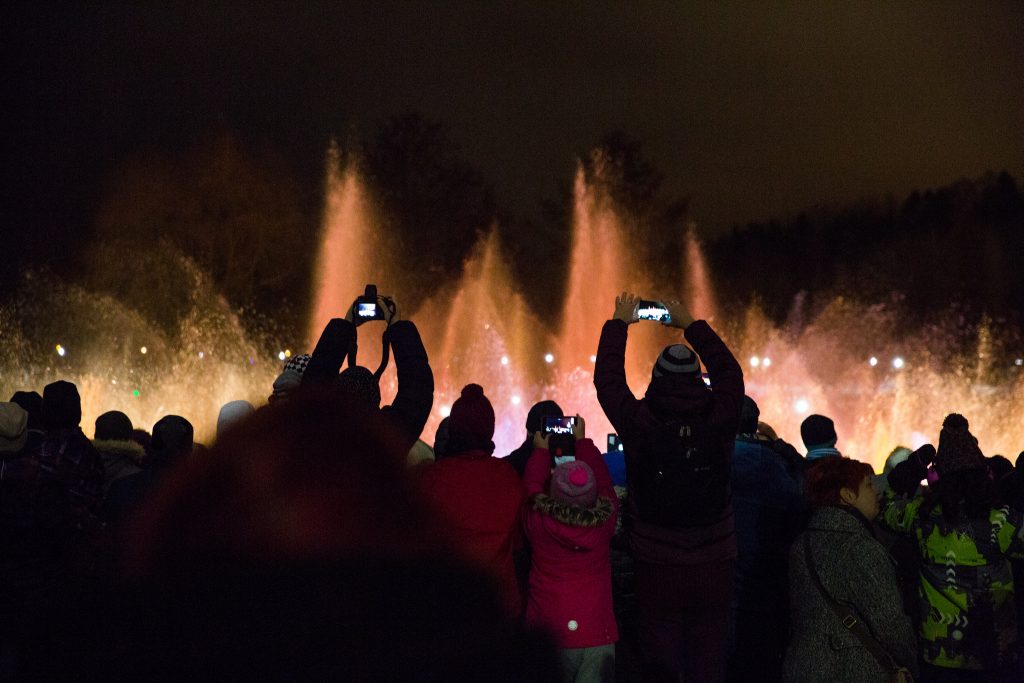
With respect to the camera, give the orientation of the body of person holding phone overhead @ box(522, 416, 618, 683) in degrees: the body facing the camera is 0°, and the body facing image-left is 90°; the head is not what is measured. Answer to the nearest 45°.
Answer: approximately 180°

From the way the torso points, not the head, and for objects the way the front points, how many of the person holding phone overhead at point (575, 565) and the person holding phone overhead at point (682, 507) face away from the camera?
2

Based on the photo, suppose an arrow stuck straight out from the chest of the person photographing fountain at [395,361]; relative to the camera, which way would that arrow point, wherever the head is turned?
away from the camera

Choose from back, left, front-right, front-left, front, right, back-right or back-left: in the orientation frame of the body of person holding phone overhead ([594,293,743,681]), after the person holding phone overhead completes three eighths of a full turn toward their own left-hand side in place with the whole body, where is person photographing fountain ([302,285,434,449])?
front

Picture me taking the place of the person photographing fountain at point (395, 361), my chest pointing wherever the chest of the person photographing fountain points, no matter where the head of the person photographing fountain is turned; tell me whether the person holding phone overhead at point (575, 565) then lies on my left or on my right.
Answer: on my right

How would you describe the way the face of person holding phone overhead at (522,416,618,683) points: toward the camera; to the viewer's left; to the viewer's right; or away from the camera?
away from the camera

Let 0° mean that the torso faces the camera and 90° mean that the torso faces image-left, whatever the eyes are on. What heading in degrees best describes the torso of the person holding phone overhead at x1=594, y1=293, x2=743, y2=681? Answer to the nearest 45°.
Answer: approximately 180°

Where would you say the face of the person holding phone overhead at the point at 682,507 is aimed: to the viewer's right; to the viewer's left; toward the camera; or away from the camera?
away from the camera
